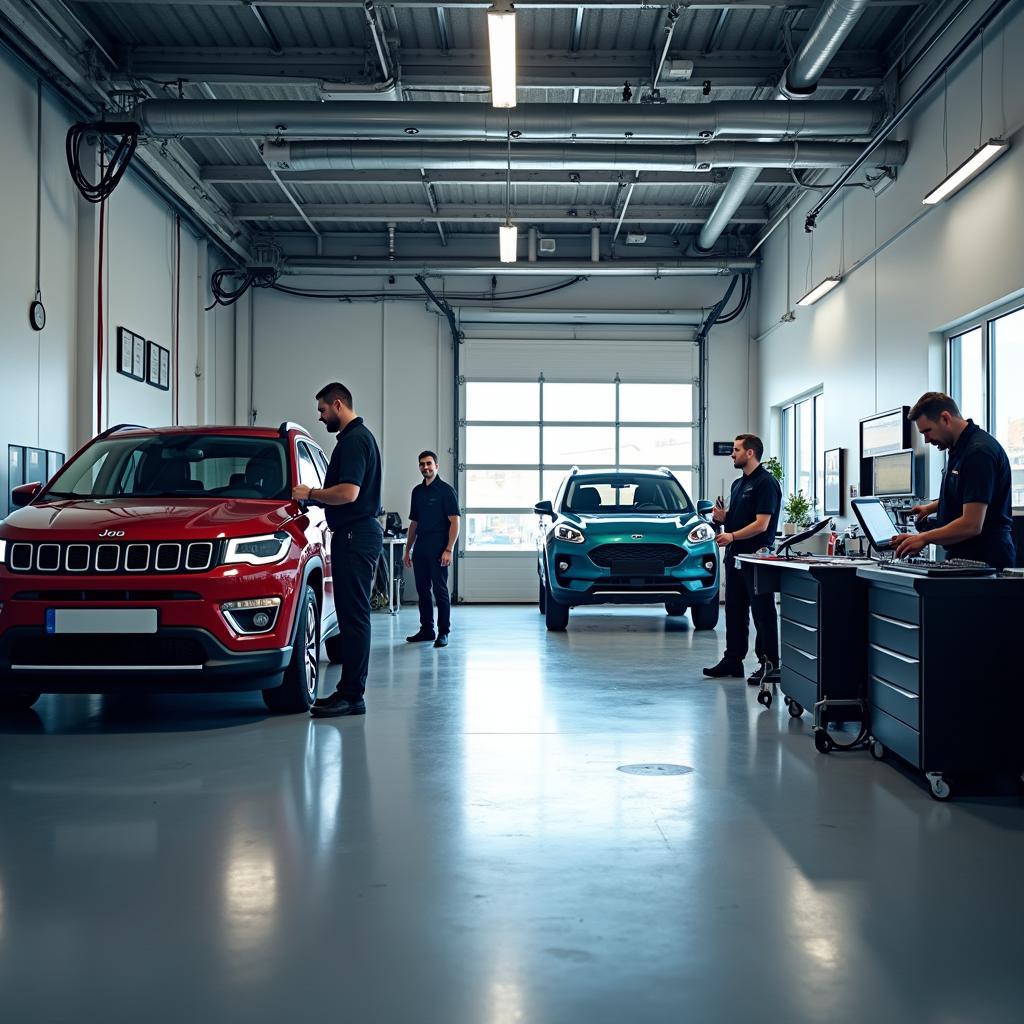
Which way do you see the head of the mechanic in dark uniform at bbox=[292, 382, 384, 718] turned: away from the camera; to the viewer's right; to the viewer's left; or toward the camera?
to the viewer's left

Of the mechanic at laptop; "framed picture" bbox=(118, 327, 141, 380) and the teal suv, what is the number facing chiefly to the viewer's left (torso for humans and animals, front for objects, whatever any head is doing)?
1

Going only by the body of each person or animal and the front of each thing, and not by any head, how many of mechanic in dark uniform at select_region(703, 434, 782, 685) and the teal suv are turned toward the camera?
1

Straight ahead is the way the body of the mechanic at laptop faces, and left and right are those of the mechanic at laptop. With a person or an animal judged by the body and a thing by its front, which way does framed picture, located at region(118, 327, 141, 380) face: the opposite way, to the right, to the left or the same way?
the opposite way

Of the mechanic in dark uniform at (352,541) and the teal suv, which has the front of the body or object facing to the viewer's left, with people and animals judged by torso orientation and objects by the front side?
the mechanic in dark uniform

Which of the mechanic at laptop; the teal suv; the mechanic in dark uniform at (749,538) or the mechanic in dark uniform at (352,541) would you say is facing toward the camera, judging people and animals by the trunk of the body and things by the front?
the teal suv

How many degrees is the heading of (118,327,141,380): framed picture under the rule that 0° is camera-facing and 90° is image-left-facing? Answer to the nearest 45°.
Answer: approximately 315°

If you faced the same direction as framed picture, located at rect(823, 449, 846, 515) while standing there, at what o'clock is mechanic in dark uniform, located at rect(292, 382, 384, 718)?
The mechanic in dark uniform is roughly at 11 o'clock from the framed picture.

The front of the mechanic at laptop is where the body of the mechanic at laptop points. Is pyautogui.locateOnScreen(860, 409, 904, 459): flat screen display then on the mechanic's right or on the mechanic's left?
on the mechanic's right

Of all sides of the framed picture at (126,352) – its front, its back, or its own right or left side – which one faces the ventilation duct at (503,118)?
front

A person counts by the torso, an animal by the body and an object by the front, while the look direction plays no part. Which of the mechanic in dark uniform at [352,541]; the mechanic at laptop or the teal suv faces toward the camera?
the teal suv

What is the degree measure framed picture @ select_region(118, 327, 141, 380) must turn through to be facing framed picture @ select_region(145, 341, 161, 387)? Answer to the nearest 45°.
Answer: approximately 135° to its left

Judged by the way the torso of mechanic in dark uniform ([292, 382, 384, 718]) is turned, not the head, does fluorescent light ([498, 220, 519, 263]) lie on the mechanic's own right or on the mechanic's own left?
on the mechanic's own right

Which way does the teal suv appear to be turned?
toward the camera

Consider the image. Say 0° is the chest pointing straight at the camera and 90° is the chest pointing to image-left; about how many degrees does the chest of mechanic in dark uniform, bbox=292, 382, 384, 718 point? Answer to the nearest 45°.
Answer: approximately 90°

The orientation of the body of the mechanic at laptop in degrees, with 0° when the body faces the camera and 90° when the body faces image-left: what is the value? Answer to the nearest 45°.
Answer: approximately 90°

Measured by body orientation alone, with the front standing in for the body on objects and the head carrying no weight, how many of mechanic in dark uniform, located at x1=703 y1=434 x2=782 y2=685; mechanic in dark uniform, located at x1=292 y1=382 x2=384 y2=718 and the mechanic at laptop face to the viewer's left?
3

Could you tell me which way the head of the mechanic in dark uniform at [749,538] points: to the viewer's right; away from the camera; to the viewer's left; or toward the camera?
to the viewer's left
